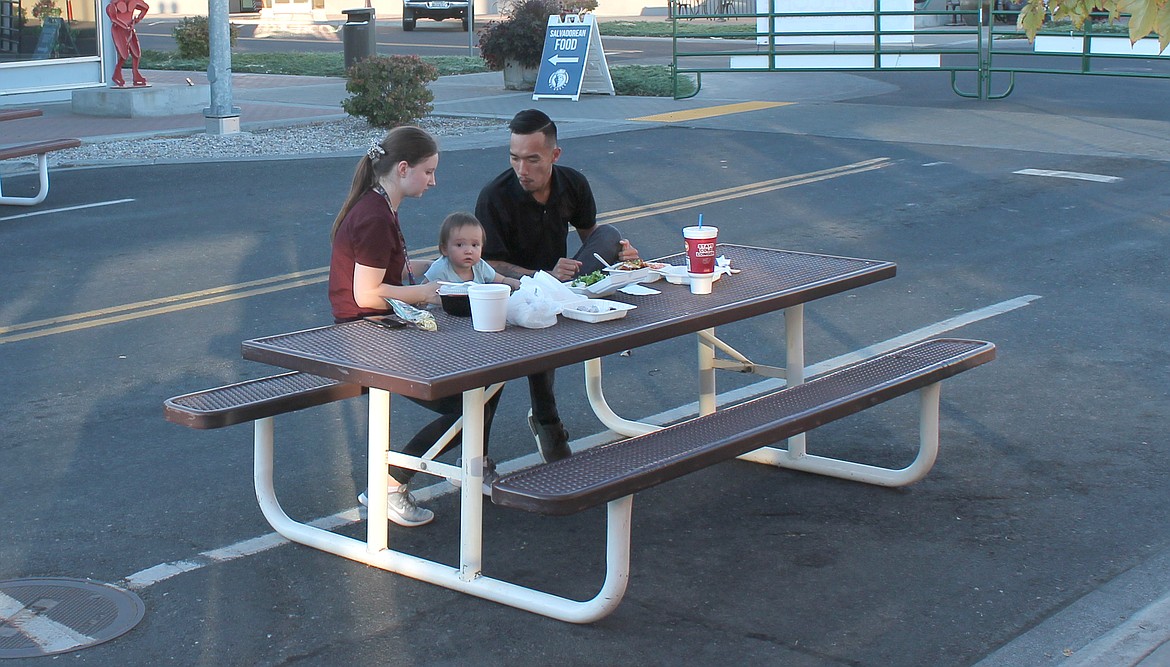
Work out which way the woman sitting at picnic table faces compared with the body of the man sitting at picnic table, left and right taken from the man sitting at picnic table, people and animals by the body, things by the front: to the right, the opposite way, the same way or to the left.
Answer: to the left

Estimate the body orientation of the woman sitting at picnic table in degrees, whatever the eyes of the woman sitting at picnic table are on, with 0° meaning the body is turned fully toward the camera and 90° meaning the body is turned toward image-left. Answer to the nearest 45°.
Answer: approximately 270°

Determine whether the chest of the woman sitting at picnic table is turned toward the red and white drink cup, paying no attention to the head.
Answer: yes

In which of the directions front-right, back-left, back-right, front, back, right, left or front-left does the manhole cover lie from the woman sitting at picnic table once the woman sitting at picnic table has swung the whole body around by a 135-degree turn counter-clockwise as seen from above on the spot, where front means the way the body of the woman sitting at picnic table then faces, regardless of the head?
left

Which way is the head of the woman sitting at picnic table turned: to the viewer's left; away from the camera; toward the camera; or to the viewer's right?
to the viewer's right

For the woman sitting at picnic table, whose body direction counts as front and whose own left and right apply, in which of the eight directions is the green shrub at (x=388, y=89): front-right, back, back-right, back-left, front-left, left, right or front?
left

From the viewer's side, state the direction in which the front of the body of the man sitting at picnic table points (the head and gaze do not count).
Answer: toward the camera

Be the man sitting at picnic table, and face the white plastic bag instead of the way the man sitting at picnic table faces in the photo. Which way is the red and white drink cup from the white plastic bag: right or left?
left

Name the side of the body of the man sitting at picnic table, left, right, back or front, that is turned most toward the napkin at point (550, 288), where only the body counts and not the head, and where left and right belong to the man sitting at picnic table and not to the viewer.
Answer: front

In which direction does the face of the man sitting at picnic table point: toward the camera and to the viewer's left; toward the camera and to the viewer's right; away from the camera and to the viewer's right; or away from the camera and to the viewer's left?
toward the camera and to the viewer's left

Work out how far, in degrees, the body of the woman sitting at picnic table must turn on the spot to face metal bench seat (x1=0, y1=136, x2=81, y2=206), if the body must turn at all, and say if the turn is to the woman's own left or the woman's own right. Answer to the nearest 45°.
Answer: approximately 90° to the woman's own left

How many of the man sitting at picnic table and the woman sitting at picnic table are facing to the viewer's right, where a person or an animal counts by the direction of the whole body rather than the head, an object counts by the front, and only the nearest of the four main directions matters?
1
